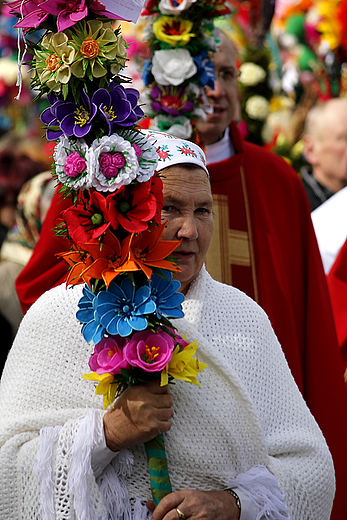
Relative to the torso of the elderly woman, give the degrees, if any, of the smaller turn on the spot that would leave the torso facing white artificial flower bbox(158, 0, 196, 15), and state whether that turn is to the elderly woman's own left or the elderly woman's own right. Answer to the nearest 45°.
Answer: approximately 180°

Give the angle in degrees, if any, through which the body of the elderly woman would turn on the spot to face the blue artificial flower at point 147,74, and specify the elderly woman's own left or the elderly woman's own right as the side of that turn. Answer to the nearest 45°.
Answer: approximately 180°

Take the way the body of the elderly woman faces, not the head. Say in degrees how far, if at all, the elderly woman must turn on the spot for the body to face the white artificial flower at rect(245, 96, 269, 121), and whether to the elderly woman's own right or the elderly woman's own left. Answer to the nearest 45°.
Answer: approximately 180°

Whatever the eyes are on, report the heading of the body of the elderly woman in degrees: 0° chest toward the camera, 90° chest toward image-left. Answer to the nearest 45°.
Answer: approximately 0°

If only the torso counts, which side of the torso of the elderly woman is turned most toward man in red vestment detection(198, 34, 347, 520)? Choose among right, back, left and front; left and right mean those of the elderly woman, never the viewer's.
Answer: back
